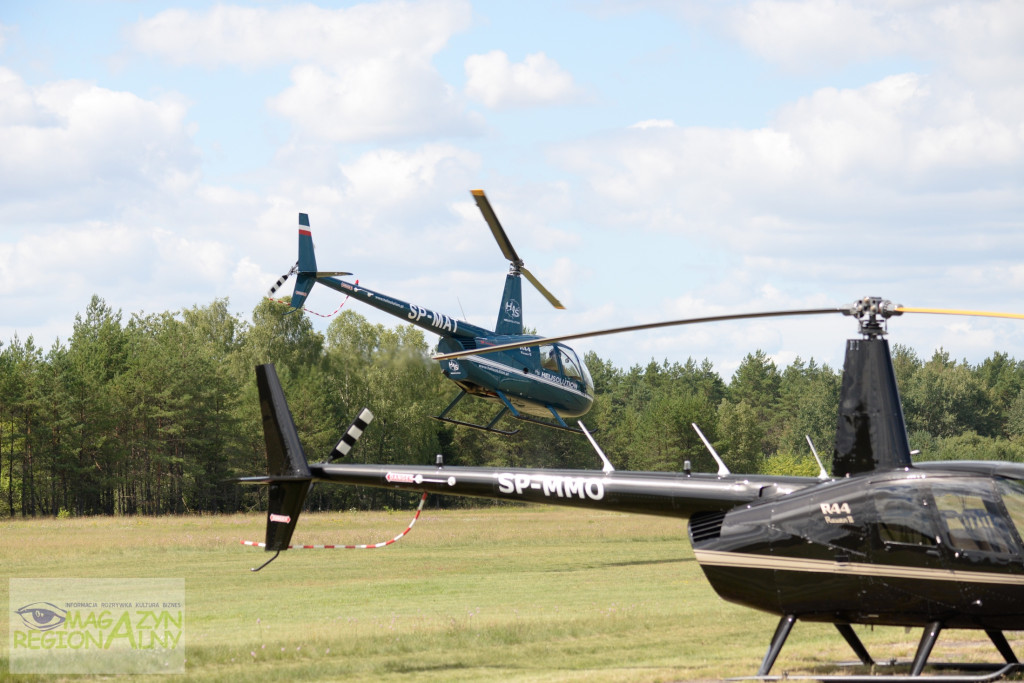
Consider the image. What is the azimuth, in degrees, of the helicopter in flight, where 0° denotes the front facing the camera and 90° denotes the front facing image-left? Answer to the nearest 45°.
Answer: approximately 225°

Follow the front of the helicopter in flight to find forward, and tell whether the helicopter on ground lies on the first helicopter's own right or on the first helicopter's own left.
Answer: on the first helicopter's own right
